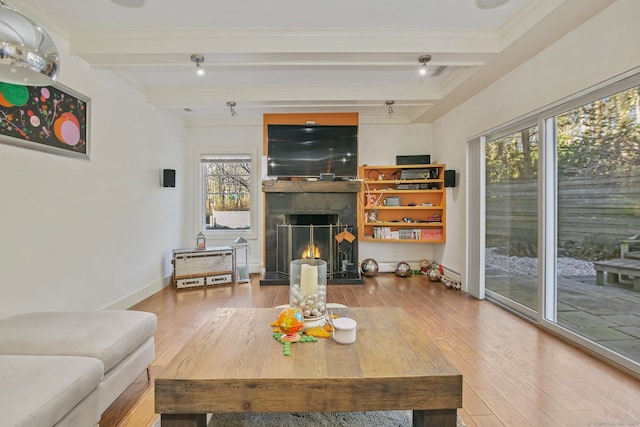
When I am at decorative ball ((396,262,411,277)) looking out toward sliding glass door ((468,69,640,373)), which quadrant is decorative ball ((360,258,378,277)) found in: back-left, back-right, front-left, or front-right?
back-right

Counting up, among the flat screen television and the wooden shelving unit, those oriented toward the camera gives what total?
2

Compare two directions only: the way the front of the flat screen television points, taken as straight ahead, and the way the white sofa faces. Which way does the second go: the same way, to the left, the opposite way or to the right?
to the left

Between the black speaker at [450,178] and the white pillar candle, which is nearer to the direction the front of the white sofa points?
the white pillar candle

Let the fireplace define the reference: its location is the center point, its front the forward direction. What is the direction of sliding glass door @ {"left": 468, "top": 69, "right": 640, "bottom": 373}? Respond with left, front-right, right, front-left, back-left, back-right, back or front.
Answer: front-left

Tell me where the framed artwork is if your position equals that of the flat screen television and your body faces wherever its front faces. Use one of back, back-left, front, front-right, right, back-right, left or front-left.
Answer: front-right

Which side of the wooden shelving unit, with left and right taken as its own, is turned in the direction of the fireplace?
right

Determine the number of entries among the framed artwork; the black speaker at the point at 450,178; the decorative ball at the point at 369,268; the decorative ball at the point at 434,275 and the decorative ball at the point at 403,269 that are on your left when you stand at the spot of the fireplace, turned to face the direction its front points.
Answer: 4

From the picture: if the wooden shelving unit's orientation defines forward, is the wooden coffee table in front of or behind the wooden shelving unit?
in front

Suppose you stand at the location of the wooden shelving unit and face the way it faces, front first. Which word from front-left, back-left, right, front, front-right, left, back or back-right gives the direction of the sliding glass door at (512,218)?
front-left

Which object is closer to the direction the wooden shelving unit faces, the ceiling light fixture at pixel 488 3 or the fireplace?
the ceiling light fixture

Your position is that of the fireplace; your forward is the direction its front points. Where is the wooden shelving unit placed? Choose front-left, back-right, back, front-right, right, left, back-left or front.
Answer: left

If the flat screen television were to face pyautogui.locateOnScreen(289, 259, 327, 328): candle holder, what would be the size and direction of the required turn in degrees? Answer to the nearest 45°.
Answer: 0° — it already faces it

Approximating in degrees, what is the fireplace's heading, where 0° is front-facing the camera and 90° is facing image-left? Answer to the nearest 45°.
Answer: approximately 0°

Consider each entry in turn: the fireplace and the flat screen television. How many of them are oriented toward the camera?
2
